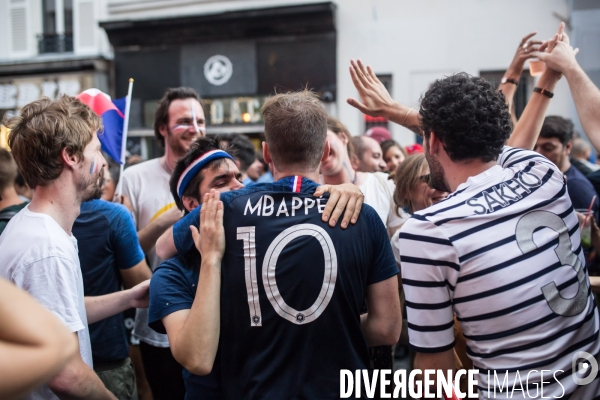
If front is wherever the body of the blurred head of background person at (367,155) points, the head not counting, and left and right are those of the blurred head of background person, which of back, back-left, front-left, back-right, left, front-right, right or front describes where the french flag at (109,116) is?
right

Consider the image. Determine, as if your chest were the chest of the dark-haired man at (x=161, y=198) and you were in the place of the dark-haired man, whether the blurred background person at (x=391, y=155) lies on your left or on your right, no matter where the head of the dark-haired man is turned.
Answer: on your left

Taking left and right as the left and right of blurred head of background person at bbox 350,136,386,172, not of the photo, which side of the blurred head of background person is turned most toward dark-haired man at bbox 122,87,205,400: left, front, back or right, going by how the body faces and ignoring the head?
right

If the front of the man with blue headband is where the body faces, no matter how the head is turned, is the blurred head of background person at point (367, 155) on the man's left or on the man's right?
on the man's left

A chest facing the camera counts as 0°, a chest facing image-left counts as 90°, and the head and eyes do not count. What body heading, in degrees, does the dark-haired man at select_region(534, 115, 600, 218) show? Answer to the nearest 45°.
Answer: approximately 45°

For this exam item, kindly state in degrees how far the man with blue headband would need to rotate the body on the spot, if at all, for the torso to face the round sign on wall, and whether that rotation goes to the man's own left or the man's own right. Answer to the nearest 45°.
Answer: approximately 135° to the man's own left

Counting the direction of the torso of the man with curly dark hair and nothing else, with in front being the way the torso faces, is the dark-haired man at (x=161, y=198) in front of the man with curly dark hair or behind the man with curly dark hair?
in front

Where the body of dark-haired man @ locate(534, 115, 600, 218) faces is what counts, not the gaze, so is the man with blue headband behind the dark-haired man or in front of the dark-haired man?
in front

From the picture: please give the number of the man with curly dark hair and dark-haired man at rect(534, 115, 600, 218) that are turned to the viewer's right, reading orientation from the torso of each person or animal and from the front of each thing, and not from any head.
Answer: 0

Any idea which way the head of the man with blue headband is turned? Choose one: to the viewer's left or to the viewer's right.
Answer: to the viewer's right

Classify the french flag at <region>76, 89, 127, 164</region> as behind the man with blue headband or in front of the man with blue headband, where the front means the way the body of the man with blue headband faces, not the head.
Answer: behind

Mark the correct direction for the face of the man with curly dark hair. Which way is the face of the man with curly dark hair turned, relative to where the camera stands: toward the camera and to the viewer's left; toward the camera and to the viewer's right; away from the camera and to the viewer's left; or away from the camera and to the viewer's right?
away from the camera and to the viewer's left

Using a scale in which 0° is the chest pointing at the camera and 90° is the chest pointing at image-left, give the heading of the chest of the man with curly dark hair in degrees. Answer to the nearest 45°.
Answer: approximately 135°

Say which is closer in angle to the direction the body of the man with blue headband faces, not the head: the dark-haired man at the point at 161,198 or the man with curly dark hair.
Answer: the man with curly dark hair
